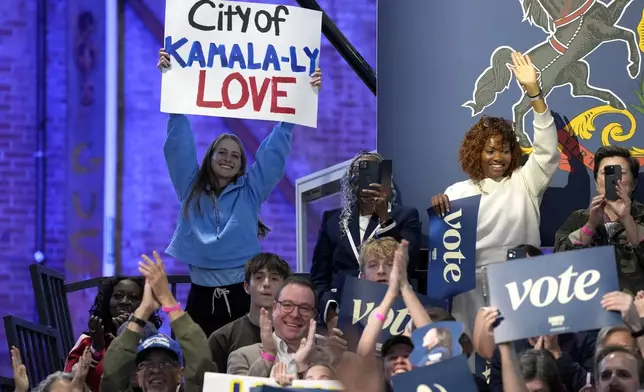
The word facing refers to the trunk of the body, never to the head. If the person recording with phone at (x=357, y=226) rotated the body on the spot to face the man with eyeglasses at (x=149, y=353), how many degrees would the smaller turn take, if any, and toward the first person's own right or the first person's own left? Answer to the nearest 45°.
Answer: approximately 45° to the first person's own right

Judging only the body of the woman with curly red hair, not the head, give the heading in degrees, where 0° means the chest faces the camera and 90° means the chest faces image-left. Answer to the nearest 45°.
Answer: approximately 0°

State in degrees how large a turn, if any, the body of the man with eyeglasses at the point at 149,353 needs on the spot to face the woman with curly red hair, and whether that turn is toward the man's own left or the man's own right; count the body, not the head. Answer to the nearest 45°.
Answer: approximately 90° to the man's own left

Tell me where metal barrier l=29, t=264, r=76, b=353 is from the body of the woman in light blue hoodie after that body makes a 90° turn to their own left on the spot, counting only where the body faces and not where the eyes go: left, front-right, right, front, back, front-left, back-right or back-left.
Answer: back-left

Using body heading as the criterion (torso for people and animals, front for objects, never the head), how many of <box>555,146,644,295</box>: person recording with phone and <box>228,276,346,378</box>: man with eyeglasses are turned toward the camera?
2

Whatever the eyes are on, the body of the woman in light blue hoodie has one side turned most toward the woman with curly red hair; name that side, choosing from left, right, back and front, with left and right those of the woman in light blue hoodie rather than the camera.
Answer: left
